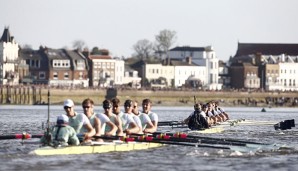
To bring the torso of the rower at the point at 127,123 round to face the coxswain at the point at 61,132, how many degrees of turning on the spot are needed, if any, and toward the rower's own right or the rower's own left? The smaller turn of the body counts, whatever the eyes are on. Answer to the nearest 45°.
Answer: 0° — they already face them

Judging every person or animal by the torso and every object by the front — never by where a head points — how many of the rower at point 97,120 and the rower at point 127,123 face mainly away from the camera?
0

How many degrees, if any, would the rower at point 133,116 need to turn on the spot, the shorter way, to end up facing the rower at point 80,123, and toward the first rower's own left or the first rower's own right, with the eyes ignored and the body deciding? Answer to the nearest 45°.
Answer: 0° — they already face them

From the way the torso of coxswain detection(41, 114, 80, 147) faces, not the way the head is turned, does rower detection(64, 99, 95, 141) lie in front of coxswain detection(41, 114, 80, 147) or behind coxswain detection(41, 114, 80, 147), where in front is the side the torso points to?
in front

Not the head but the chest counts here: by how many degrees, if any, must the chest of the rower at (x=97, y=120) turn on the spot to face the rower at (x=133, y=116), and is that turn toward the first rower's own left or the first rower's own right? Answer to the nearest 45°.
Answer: approximately 180°

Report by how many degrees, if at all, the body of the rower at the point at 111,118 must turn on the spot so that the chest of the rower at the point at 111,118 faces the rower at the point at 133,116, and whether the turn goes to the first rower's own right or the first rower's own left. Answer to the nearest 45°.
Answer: approximately 180°

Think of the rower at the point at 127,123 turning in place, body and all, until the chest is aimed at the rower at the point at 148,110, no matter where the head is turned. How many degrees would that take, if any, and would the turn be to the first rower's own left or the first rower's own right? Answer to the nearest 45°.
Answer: approximately 180°

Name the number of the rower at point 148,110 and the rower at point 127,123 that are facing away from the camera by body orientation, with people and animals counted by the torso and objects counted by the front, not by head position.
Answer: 0

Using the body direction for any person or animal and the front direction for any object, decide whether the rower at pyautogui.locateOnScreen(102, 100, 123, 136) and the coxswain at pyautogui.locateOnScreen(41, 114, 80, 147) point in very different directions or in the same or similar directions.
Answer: very different directions

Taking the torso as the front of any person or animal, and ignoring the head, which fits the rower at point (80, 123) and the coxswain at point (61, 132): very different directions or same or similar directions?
very different directions
